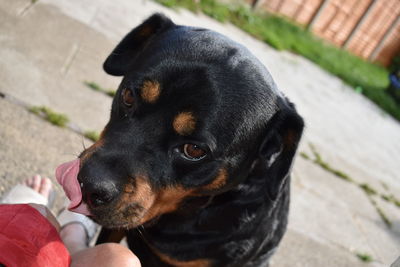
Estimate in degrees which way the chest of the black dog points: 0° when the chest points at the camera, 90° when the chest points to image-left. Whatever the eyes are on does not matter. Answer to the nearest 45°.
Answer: approximately 45°

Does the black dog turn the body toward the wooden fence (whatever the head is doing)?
no
